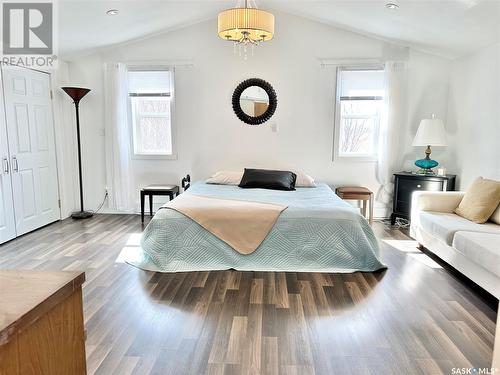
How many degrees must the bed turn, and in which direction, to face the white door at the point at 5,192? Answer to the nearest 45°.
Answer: approximately 90° to its right

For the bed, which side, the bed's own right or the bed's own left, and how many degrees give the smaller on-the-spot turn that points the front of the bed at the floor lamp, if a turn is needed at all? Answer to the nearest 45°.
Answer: approximately 135° to the bed's own right

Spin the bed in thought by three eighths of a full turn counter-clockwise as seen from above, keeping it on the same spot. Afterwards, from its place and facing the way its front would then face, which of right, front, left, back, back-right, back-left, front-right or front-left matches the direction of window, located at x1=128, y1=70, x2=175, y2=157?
left

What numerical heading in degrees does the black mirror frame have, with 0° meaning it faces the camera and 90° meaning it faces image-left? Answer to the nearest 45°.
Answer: approximately 0°

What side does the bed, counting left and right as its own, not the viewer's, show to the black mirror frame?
back

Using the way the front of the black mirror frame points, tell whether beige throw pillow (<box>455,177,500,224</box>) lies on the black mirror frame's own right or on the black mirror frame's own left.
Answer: on the black mirror frame's own left

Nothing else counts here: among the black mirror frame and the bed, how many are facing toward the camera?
2

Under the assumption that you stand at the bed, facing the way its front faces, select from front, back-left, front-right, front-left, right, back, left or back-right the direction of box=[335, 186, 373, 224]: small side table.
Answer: back-left

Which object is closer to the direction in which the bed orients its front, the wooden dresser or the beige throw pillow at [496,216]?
the wooden dresser

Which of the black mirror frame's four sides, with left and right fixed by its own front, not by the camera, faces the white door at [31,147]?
right

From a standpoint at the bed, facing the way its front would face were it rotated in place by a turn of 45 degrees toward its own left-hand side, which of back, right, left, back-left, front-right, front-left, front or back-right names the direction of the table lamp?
left

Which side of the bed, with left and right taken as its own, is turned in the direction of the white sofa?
left

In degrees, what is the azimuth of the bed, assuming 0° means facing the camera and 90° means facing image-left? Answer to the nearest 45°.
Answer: approximately 0°

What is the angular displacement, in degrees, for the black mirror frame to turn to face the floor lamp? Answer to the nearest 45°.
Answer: approximately 90° to its right
